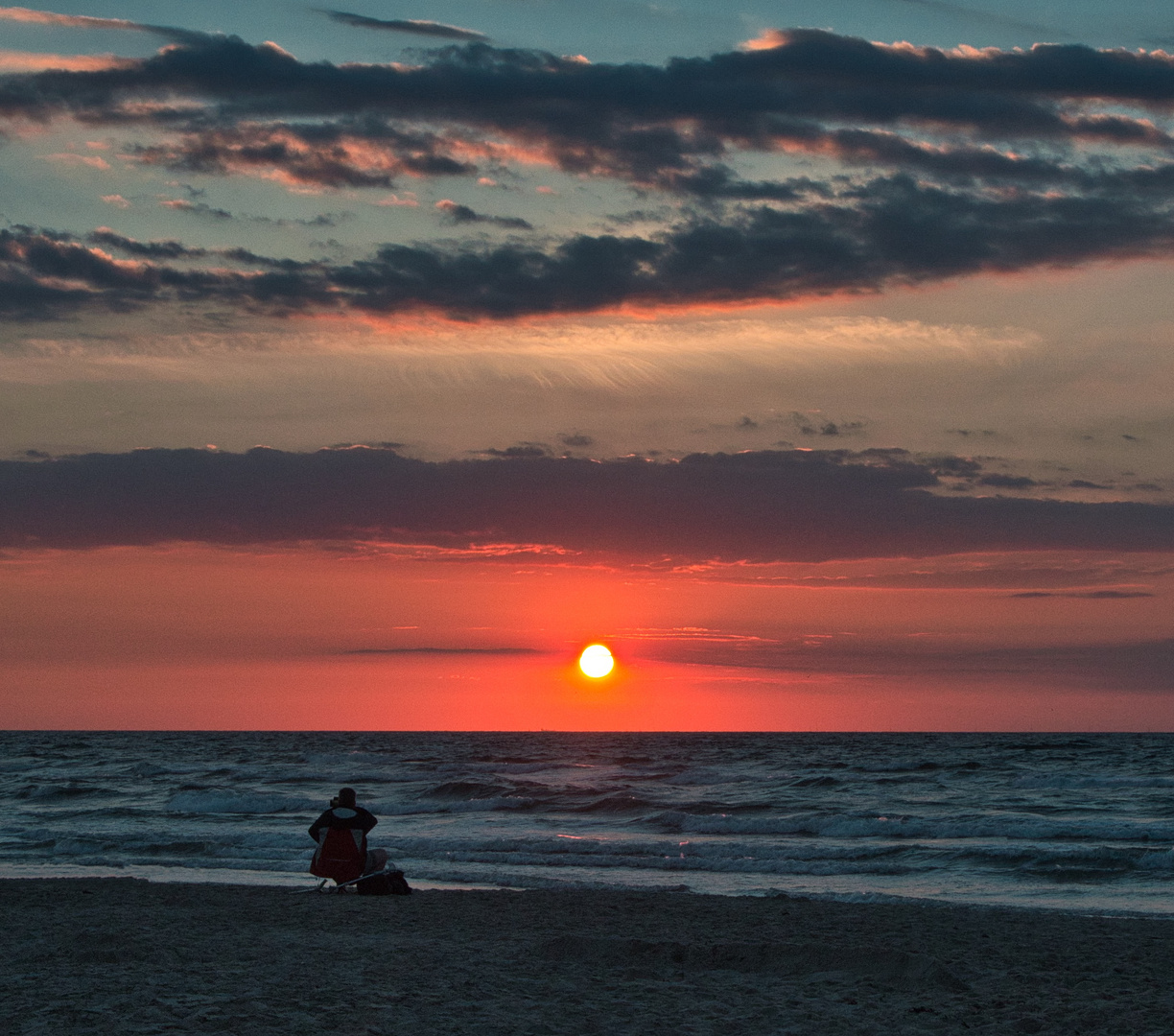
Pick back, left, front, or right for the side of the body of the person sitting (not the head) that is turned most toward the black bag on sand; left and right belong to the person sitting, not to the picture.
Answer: right

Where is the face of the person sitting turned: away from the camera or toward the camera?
away from the camera

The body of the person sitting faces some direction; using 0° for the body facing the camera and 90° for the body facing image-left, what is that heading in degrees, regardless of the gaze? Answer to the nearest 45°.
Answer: approximately 180°
